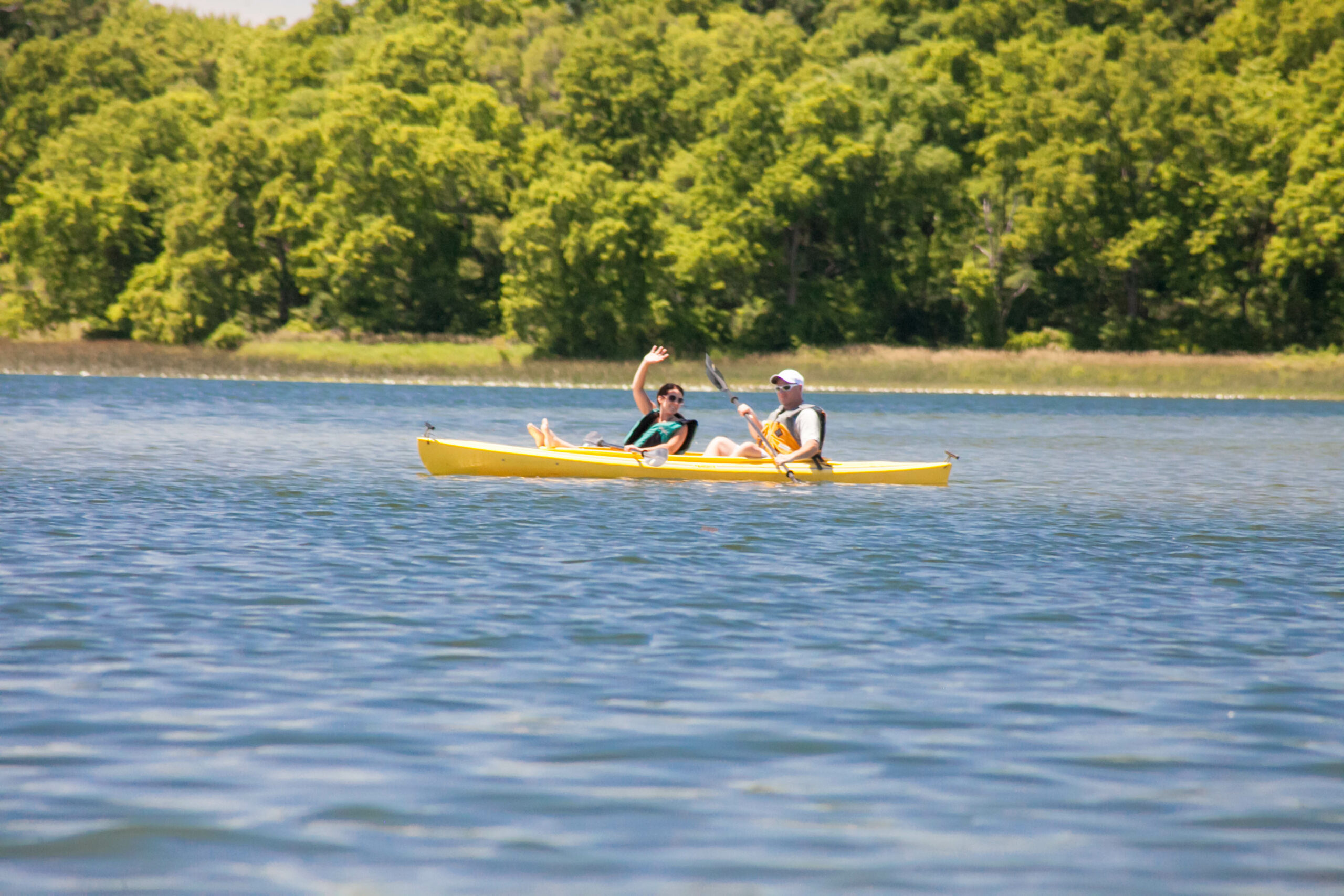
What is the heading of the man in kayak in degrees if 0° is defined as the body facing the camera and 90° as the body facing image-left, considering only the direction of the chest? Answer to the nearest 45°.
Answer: approximately 45°

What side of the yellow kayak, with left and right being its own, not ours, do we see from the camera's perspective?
left

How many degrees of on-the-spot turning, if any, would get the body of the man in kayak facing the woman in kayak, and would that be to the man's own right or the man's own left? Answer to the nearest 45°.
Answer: approximately 45° to the man's own right
